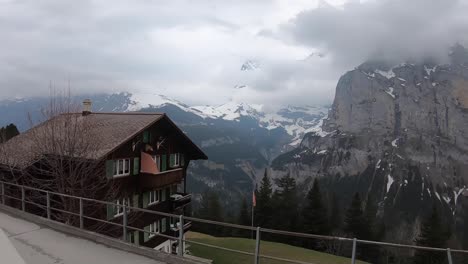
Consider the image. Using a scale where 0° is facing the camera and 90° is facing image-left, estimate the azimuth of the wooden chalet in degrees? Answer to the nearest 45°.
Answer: approximately 315°

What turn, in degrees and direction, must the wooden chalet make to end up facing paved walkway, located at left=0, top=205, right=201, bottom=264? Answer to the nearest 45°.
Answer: approximately 45° to its right

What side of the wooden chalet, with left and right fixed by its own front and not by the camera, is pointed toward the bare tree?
right
